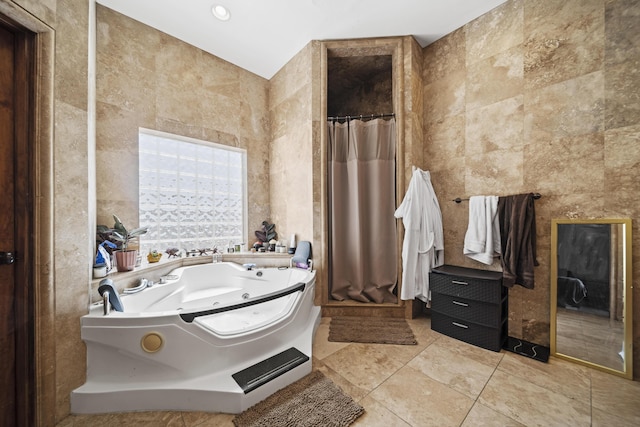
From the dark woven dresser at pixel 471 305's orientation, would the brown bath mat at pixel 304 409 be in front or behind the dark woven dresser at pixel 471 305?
in front

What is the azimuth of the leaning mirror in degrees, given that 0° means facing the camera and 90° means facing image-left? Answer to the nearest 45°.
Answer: approximately 45°

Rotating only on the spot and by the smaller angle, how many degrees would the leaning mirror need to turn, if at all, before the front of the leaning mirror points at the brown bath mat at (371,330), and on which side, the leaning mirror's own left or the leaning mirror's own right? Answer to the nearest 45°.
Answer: approximately 90° to the leaning mirror's own right

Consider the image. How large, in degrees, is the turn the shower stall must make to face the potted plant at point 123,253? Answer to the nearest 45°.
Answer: approximately 45° to its right

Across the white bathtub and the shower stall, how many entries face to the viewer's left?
0

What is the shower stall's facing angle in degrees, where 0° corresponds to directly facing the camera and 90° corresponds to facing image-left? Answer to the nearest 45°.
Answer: approximately 0°

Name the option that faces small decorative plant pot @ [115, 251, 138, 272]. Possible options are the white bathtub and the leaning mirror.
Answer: the leaning mirror

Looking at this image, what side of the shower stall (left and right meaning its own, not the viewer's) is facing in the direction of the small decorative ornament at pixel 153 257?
right

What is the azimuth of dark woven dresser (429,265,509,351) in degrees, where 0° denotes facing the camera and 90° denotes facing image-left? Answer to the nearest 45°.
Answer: approximately 45°

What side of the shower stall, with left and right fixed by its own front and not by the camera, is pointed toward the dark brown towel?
left

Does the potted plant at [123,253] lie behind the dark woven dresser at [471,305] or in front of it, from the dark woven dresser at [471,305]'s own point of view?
in front
